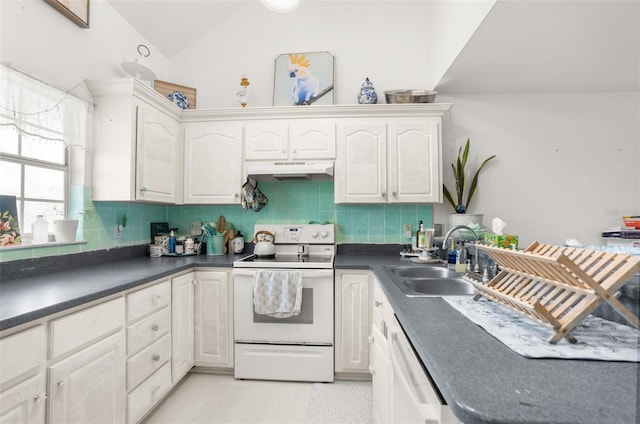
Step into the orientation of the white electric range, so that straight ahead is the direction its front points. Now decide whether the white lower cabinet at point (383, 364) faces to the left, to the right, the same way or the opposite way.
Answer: to the right

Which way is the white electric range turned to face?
toward the camera

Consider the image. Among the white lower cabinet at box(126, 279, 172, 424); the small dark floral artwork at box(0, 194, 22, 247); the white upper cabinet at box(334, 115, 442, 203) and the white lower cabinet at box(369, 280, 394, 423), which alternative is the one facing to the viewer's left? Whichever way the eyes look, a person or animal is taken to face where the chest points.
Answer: the white lower cabinet at box(369, 280, 394, 423)

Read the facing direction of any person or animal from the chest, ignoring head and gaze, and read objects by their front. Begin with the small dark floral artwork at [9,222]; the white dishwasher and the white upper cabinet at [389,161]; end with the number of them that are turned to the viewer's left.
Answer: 1

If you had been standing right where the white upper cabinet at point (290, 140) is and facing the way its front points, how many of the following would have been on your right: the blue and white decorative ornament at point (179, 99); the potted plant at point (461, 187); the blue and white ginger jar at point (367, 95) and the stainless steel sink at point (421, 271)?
1

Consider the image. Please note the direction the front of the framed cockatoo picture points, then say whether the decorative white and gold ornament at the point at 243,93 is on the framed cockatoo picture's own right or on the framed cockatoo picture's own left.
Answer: on the framed cockatoo picture's own right

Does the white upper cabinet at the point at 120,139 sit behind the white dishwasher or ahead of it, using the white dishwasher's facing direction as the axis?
ahead

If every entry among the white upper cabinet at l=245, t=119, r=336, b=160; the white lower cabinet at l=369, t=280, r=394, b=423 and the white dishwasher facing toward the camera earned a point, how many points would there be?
1

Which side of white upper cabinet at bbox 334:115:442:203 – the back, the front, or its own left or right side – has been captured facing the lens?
front

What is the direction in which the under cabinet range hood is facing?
toward the camera

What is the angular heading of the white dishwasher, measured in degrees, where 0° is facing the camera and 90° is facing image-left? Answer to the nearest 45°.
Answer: approximately 90°

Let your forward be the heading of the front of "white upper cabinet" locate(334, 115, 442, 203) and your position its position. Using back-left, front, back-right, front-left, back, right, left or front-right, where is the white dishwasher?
front

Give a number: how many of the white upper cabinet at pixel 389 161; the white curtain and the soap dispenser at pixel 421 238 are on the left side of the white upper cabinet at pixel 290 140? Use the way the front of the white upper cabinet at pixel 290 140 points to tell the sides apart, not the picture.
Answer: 2

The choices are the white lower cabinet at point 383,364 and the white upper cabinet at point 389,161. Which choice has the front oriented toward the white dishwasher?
the white upper cabinet

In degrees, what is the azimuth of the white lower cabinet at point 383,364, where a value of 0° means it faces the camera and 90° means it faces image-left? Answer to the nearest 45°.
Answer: approximately 90°

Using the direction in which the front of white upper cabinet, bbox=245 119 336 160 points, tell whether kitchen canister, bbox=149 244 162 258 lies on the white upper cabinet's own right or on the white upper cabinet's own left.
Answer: on the white upper cabinet's own right
